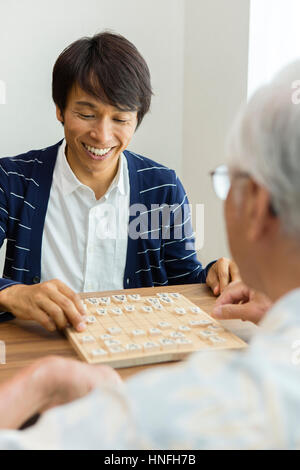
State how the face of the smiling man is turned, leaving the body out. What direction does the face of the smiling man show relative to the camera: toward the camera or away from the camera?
toward the camera

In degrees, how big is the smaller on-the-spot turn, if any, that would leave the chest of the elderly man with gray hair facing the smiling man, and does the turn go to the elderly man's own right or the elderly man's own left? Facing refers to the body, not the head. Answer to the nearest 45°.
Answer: approximately 45° to the elderly man's own right

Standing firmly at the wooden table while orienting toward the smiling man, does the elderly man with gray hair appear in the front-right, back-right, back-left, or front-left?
back-right

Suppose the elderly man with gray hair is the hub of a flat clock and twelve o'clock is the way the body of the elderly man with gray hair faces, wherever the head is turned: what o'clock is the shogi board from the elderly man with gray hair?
The shogi board is roughly at 1 o'clock from the elderly man with gray hair.

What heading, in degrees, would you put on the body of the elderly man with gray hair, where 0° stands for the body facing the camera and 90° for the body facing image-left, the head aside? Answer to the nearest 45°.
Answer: approximately 135°

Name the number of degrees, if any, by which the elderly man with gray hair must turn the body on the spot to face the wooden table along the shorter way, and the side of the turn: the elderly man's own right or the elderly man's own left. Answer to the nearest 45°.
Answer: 0° — they already face it

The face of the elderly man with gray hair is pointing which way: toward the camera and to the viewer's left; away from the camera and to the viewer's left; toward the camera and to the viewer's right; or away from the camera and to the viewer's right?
away from the camera and to the viewer's left
